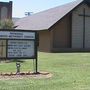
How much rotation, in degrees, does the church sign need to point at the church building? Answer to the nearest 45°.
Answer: approximately 180°

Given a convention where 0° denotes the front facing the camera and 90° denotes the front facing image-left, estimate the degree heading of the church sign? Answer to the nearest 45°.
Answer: approximately 0°
